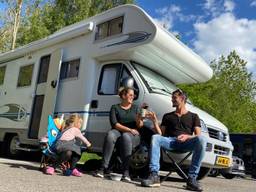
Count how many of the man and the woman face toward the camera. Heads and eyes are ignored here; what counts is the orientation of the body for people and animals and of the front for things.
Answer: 2

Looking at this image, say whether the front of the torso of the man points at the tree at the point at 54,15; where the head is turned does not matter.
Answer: no

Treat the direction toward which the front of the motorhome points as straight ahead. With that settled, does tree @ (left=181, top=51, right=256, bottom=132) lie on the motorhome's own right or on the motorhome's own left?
on the motorhome's own left

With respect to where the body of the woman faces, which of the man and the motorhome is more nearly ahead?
the man

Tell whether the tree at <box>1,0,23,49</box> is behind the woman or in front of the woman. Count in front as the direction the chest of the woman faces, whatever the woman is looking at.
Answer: behind

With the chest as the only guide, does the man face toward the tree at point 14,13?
no

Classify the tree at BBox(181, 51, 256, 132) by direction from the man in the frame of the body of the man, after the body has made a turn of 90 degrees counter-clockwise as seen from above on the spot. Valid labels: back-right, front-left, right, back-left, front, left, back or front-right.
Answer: left

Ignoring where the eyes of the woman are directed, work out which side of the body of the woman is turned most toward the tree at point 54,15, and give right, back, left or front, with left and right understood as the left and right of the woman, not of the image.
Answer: back

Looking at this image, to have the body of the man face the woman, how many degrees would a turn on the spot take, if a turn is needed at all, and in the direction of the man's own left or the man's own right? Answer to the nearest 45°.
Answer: approximately 90° to the man's own right

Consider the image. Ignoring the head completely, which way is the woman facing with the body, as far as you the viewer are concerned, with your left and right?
facing the viewer

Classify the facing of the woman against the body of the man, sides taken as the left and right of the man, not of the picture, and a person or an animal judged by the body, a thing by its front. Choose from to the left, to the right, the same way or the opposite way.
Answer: the same way

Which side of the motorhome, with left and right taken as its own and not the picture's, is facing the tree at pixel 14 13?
back

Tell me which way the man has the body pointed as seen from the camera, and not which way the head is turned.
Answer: toward the camera

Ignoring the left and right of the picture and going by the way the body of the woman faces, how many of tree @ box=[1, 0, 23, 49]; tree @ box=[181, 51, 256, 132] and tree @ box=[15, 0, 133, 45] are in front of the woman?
0

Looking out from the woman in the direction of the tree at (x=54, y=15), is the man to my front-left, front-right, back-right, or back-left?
back-right

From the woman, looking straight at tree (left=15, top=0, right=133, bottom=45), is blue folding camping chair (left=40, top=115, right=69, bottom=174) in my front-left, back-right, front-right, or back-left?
front-left
